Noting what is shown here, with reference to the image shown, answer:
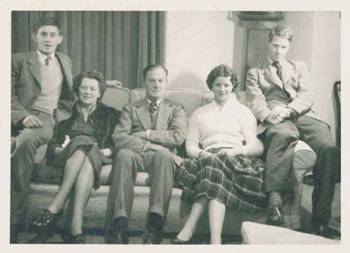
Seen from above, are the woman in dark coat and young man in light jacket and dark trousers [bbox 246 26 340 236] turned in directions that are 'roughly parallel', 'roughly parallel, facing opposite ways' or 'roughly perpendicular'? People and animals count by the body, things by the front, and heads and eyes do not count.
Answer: roughly parallel

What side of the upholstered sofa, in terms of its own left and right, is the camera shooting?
front

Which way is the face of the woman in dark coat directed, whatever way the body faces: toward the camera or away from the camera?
toward the camera

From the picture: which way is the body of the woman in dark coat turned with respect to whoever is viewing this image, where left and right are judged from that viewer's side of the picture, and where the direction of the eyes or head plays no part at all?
facing the viewer

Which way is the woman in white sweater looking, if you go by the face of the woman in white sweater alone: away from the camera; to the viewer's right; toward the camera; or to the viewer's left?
toward the camera

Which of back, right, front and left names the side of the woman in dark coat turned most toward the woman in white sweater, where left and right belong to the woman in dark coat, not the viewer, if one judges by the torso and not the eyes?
left

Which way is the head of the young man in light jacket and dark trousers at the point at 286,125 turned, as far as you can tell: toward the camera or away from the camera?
toward the camera

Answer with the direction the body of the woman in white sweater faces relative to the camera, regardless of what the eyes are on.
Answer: toward the camera
